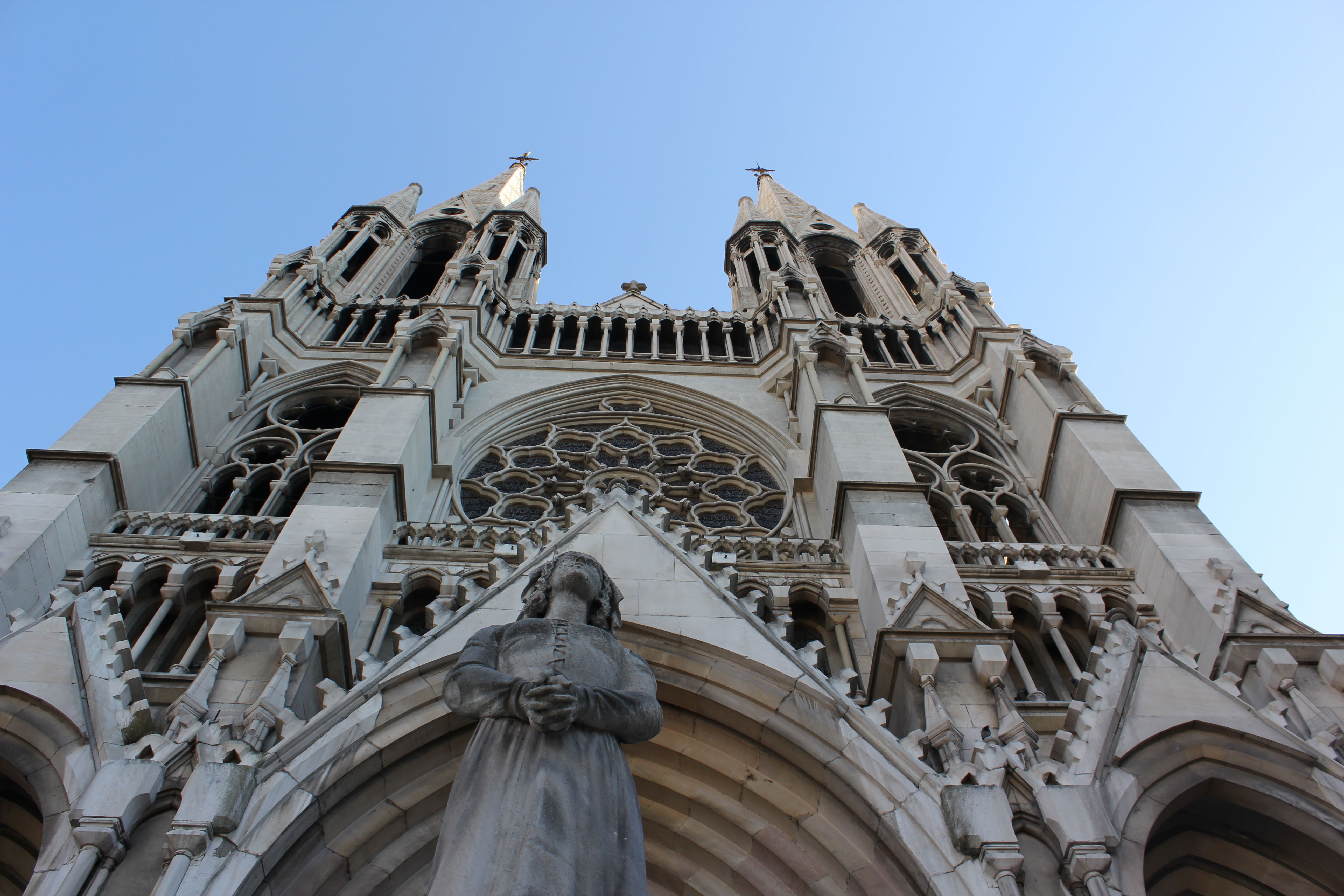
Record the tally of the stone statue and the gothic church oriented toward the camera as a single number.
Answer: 2

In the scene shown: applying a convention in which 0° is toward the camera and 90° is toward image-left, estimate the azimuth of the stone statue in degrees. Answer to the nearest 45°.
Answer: approximately 0°
